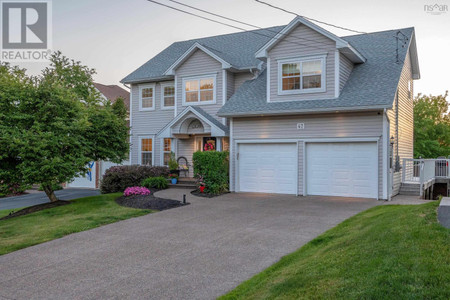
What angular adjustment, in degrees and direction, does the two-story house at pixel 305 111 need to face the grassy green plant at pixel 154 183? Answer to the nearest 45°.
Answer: approximately 45° to its right

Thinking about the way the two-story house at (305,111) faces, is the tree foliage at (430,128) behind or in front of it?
behind

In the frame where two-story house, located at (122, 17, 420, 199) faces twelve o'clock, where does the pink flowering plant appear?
The pink flowering plant is roughly at 1 o'clock from the two-story house.

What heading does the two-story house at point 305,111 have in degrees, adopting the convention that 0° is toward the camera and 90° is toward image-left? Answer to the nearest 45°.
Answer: approximately 45°

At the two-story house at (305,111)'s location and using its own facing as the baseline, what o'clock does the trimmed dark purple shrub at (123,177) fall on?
The trimmed dark purple shrub is roughly at 2 o'clock from the two-story house.

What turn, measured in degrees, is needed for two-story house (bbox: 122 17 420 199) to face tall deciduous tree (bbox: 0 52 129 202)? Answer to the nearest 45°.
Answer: approximately 45° to its right

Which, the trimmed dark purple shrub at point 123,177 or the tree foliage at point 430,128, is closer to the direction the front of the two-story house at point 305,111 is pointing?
the trimmed dark purple shrub
